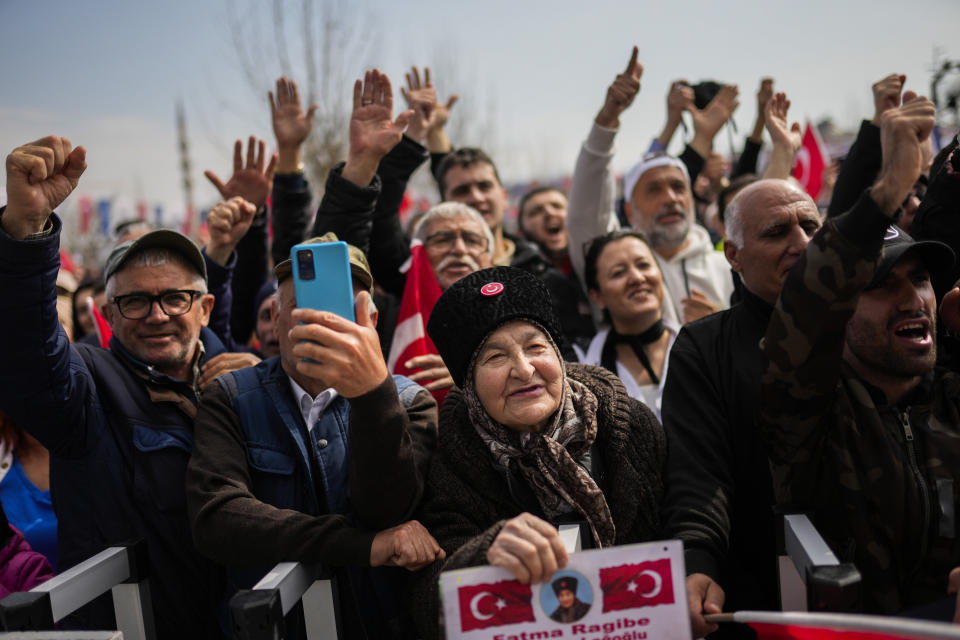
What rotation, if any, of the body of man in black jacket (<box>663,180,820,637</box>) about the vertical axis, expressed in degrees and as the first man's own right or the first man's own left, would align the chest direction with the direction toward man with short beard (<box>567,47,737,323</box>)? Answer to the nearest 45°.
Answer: approximately 135° to the first man's own left

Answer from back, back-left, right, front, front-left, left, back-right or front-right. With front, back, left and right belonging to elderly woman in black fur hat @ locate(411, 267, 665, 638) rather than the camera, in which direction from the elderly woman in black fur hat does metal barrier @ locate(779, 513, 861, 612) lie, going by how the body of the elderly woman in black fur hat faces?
front-left

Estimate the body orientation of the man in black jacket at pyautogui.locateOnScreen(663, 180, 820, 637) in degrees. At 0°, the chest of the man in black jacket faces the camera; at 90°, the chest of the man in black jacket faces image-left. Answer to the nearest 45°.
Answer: approximately 315°

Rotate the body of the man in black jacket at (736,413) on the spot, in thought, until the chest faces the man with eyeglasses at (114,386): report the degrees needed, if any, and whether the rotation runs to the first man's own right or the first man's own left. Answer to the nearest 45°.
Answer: approximately 135° to the first man's own right

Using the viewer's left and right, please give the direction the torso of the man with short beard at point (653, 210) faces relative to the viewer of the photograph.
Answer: facing the viewer and to the right of the viewer

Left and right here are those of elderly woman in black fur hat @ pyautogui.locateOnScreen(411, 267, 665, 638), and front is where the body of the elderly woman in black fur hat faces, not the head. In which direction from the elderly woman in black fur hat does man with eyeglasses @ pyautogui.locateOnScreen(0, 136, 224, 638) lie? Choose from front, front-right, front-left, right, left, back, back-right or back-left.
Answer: right

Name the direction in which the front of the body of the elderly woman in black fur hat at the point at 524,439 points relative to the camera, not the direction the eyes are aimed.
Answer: toward the camera

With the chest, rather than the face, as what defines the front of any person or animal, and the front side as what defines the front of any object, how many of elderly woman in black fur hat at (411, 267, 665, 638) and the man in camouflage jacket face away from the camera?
0

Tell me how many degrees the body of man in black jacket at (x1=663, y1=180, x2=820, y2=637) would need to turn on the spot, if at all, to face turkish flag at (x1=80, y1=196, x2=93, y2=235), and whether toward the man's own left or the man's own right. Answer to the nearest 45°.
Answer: approximately 180°

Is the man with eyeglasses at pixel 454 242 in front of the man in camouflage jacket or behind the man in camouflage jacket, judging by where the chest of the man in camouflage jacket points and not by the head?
behind
